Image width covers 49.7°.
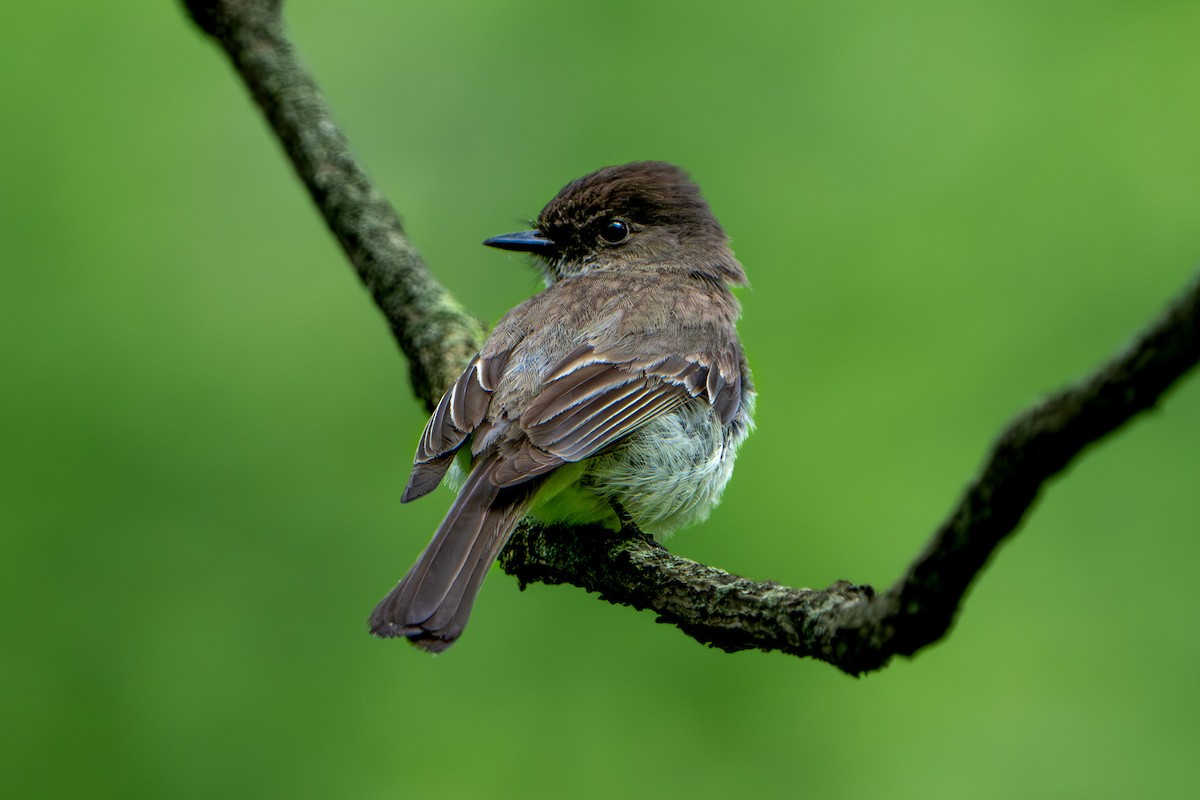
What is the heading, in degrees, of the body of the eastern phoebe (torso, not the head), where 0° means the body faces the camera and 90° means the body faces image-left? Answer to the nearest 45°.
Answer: approximately 225°
